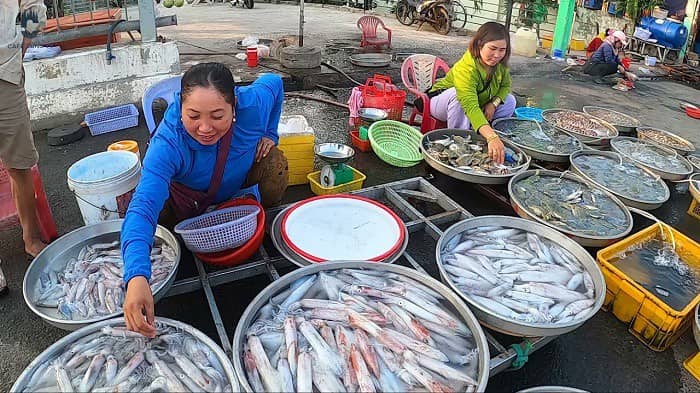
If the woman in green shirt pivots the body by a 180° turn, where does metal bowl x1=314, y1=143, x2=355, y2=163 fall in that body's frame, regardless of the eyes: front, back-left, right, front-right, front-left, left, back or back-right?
left

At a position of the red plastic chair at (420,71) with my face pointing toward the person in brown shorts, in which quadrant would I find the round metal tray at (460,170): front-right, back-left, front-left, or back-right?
front-left

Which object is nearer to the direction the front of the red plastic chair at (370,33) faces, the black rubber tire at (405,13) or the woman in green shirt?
the woman in green shirt

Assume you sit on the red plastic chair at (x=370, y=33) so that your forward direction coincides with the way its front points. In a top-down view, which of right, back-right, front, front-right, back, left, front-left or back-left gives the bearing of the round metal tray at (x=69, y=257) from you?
front-right

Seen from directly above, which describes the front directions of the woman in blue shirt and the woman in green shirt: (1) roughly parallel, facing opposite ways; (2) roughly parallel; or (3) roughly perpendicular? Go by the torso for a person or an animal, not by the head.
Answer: roughly parallel

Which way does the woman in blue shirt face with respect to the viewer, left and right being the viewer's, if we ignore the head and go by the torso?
facing the viewer
